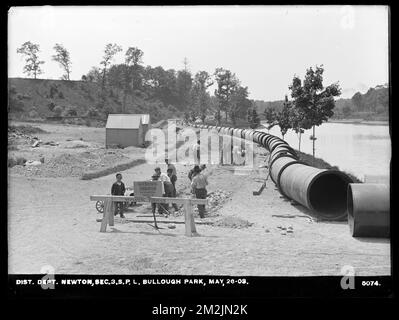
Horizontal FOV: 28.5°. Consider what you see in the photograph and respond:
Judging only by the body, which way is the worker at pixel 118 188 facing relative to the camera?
toward the camera

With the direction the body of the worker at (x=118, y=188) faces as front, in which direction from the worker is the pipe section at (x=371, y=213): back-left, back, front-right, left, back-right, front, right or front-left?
front-left

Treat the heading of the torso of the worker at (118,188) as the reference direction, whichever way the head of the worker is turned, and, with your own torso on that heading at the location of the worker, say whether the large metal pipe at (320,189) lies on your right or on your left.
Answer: on your left

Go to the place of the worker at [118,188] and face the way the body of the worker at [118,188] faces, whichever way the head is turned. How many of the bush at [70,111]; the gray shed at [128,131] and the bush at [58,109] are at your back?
3

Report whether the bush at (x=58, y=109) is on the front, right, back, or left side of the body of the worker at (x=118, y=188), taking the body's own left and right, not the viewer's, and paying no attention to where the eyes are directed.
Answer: back

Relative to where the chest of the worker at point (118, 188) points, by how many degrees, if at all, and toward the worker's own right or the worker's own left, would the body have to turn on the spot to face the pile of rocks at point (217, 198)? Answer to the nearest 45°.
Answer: approximately 135° to the worker's own left

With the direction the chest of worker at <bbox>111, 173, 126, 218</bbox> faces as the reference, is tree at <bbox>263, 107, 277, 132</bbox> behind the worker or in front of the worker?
behind

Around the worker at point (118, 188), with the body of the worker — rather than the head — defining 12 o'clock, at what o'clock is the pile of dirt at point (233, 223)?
The pile of dirt is roughly at 10 o'clock from the worker.

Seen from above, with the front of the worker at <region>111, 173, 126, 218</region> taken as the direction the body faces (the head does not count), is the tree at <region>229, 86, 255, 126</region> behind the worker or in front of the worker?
behind

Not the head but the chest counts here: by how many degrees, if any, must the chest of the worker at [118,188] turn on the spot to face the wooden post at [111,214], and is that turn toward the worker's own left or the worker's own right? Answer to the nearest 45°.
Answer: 0° — they already face it

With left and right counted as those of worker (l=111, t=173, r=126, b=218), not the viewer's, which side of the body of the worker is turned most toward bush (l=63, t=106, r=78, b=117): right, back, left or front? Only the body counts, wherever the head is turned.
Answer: back
